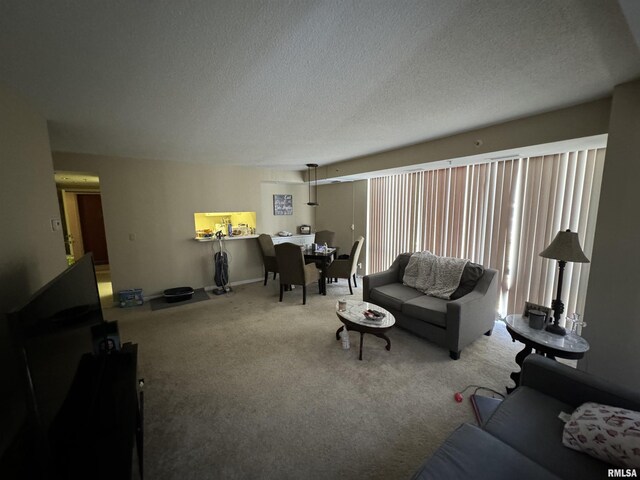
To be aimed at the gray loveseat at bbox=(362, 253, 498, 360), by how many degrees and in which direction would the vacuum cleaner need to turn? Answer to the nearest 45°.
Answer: approximately 45° to its left

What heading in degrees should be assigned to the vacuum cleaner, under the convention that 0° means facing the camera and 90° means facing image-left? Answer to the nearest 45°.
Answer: approximately 0°

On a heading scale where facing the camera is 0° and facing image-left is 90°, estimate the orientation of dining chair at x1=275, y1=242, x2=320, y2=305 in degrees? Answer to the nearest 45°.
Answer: approximately 225°

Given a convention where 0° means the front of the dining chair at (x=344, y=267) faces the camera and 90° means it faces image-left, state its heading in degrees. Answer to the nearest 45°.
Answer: approximately 90°

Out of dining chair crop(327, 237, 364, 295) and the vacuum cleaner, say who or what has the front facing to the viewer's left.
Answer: the dining chair

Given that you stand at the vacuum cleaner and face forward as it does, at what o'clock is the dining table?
The dining table is roughly at 10 o'clock from the vacuum cleaner.

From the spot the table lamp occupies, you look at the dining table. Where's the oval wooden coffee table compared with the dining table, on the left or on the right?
left

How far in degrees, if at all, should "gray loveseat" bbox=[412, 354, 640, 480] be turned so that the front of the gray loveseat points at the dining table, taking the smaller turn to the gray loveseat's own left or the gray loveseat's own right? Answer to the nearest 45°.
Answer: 0° — it already faces it

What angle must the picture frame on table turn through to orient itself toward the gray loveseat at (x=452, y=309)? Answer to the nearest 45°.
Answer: approximately 45° to its right

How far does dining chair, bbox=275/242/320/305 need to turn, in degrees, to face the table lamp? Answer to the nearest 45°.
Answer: approximately 90° to its right

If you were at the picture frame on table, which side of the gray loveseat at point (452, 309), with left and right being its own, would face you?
left

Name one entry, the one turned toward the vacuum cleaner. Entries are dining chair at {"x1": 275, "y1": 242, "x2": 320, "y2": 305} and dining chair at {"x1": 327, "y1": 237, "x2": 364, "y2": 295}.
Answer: dining chair at {"x1": 327, "y1": 237, "x2": 364, "y2": 295}
